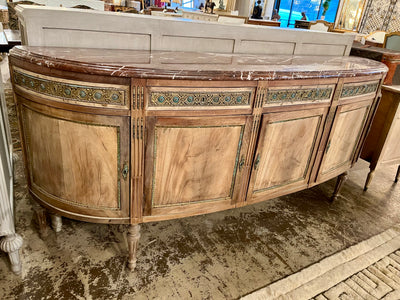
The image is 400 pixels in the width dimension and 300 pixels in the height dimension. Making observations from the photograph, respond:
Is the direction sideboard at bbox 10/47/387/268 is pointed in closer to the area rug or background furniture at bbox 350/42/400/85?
the area rug

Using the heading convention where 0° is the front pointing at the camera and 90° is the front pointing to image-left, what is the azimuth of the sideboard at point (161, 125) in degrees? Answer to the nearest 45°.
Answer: approximately 315°

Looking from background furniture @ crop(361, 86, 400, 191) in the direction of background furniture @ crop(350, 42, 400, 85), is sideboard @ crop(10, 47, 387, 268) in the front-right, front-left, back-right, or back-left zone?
back-left

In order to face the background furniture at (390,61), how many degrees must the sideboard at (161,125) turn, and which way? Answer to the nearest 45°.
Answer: approximately 90° to its left

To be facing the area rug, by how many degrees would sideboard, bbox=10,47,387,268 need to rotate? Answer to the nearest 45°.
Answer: approximately 45° to its left

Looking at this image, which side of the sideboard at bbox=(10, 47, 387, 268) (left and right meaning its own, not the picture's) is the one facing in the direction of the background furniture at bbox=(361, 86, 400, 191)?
left

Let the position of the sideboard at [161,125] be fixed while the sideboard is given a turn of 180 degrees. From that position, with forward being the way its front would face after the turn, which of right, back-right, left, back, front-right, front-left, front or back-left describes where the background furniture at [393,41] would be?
right

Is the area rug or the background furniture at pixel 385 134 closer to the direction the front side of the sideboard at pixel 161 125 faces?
the area rug
